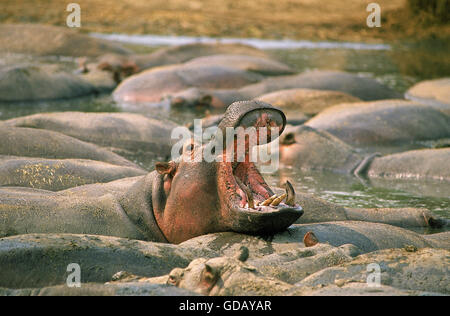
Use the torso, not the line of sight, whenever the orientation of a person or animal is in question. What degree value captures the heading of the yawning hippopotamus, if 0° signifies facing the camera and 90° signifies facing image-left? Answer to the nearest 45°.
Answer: approximately 270°

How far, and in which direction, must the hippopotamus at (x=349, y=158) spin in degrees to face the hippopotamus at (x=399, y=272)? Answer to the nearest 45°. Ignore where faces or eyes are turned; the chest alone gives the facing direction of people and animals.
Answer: approximately 90° to its left

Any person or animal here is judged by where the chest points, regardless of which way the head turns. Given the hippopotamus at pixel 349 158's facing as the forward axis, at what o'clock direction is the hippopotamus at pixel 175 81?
the hippopotamus at pixel 175 81 is roughly at 2 o'clock from the hippopotamus at pixel 349 158.

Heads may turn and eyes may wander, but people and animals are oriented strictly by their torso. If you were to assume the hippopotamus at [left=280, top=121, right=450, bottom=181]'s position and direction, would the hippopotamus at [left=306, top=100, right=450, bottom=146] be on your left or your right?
on your right

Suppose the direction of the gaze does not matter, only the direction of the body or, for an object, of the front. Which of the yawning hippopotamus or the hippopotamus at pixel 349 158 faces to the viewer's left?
the hippopotamus

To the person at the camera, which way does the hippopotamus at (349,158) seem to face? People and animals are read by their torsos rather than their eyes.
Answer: facing to the left of the viewer
